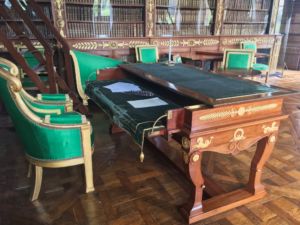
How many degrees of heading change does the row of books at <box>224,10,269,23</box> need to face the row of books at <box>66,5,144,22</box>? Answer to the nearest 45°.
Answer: approximately 45° to its right

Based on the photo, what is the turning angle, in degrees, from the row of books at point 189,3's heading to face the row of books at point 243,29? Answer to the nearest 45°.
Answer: approximately 135° to its left

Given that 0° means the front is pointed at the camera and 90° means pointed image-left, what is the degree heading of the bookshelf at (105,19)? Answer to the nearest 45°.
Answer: approximately 0°

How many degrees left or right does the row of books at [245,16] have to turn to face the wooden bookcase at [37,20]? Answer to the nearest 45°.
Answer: approximately 45° to its right

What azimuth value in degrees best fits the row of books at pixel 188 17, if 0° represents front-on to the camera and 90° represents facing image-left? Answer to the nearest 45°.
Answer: approximately 0°

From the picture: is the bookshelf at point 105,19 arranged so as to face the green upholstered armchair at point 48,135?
yes

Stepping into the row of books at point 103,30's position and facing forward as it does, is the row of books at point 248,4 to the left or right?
on its left

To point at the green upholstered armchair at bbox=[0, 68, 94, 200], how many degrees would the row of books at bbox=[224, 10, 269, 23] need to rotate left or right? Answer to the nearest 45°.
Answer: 0° — it already faces it
